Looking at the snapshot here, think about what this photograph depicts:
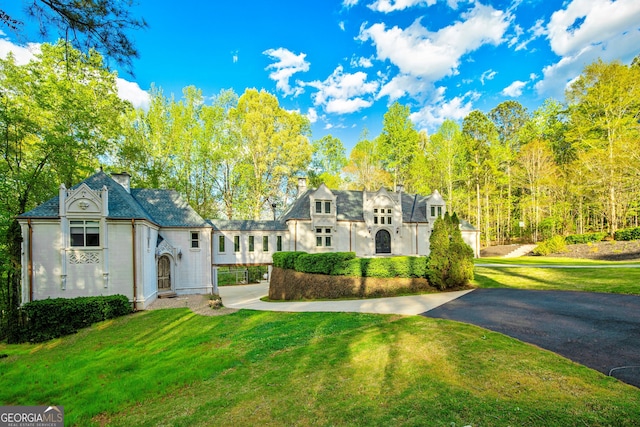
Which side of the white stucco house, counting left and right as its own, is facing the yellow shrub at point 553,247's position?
left

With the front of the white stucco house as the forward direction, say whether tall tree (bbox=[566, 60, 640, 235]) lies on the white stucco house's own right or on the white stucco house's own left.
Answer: on the white stucco house's own left

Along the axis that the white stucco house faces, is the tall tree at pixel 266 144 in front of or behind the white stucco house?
behind

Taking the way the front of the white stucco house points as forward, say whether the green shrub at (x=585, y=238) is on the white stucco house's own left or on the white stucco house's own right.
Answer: on the white stucco house's own left

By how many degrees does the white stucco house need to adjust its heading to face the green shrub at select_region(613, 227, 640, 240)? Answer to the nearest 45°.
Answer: approximately 90° to its left

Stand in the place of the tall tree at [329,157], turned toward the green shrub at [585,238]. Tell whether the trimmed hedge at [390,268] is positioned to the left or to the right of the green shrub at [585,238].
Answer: right

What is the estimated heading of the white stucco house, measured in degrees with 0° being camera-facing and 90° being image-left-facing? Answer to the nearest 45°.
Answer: approximately 0°
